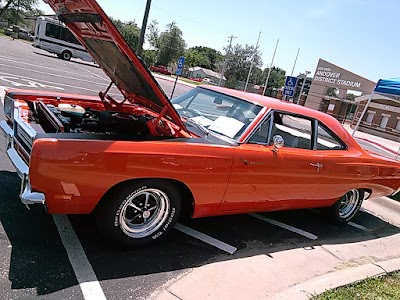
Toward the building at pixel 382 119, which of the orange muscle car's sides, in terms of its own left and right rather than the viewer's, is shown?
back

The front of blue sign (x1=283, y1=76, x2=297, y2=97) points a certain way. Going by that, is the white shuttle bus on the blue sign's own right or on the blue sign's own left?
on the blue sign's own right

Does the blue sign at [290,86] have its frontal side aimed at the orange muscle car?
yes

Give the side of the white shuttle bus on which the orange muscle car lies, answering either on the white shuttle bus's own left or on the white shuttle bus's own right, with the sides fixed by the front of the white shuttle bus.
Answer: on the white shuttle bus's own right

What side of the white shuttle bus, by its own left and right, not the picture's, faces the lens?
right

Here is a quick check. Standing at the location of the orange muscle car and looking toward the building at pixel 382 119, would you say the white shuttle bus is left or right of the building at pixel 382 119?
left

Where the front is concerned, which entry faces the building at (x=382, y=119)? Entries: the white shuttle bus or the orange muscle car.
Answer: the white shuttle bus

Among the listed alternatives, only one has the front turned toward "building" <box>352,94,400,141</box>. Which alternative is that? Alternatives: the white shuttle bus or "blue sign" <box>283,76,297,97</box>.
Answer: the white shuttle bus

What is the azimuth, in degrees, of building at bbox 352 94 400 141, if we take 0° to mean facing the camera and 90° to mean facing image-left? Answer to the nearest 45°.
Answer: approximately 0°

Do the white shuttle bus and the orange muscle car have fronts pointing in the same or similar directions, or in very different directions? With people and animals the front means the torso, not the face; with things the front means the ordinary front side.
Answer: very different directions
